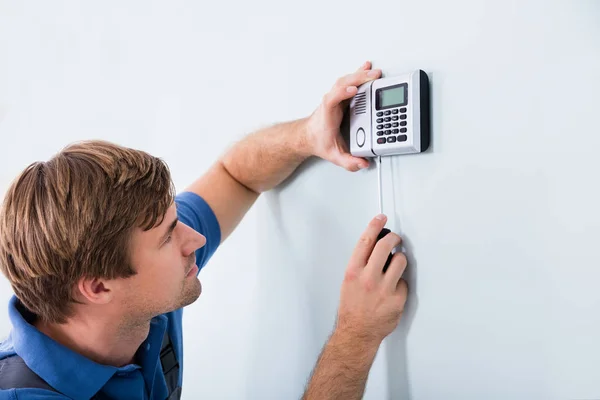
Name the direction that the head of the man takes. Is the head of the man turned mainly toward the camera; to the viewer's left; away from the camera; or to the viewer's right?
to the viewer's right

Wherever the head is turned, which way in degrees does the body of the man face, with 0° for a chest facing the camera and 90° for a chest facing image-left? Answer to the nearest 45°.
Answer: approximately 270°
